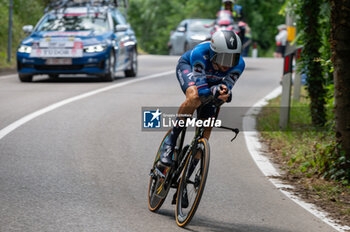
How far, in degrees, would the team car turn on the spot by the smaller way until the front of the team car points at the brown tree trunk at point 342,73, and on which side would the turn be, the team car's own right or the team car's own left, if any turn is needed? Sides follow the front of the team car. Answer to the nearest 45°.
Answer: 0° — it already faces it

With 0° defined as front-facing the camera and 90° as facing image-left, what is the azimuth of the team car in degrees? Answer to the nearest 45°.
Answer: approximately 0°

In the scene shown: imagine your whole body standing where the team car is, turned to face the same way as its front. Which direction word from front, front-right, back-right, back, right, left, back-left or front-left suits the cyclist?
front

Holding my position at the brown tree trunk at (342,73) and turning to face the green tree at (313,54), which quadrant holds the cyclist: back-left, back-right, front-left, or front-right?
back-left

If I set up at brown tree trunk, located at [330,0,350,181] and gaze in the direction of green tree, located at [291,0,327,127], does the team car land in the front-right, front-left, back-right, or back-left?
front-left

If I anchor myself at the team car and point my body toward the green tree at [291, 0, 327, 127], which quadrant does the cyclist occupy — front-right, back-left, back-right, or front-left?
front-right

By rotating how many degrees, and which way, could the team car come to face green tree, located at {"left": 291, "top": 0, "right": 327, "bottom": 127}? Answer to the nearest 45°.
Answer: approximately 45° to its left

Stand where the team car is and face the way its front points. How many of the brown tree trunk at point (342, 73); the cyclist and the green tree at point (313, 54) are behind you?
0
